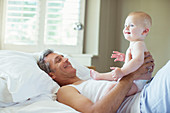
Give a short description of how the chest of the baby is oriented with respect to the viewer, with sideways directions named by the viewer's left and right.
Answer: facing to the left of the viewer

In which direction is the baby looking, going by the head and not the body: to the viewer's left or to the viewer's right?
to the viewer's left
